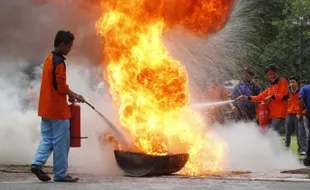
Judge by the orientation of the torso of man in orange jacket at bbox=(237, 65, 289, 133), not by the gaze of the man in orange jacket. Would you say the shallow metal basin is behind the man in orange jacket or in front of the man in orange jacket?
in front

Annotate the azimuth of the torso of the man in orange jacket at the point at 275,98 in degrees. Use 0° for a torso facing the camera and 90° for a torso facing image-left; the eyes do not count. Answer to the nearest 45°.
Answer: approximately 45°

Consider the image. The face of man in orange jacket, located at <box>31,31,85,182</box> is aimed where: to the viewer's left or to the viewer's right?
to the viewer's right

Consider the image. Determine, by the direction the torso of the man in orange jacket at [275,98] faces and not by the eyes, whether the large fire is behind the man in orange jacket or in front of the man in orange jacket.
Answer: in front

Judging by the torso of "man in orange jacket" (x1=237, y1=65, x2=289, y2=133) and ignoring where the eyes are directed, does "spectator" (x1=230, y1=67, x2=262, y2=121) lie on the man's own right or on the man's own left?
on the man's own right

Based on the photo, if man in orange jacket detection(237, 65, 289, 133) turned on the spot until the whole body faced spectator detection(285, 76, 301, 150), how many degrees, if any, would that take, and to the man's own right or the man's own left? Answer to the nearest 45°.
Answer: approximately 135° to the man's own right

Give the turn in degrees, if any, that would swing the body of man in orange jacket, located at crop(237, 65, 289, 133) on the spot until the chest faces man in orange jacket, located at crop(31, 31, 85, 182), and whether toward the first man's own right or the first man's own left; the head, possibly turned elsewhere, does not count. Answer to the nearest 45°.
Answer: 0° — they already face them
